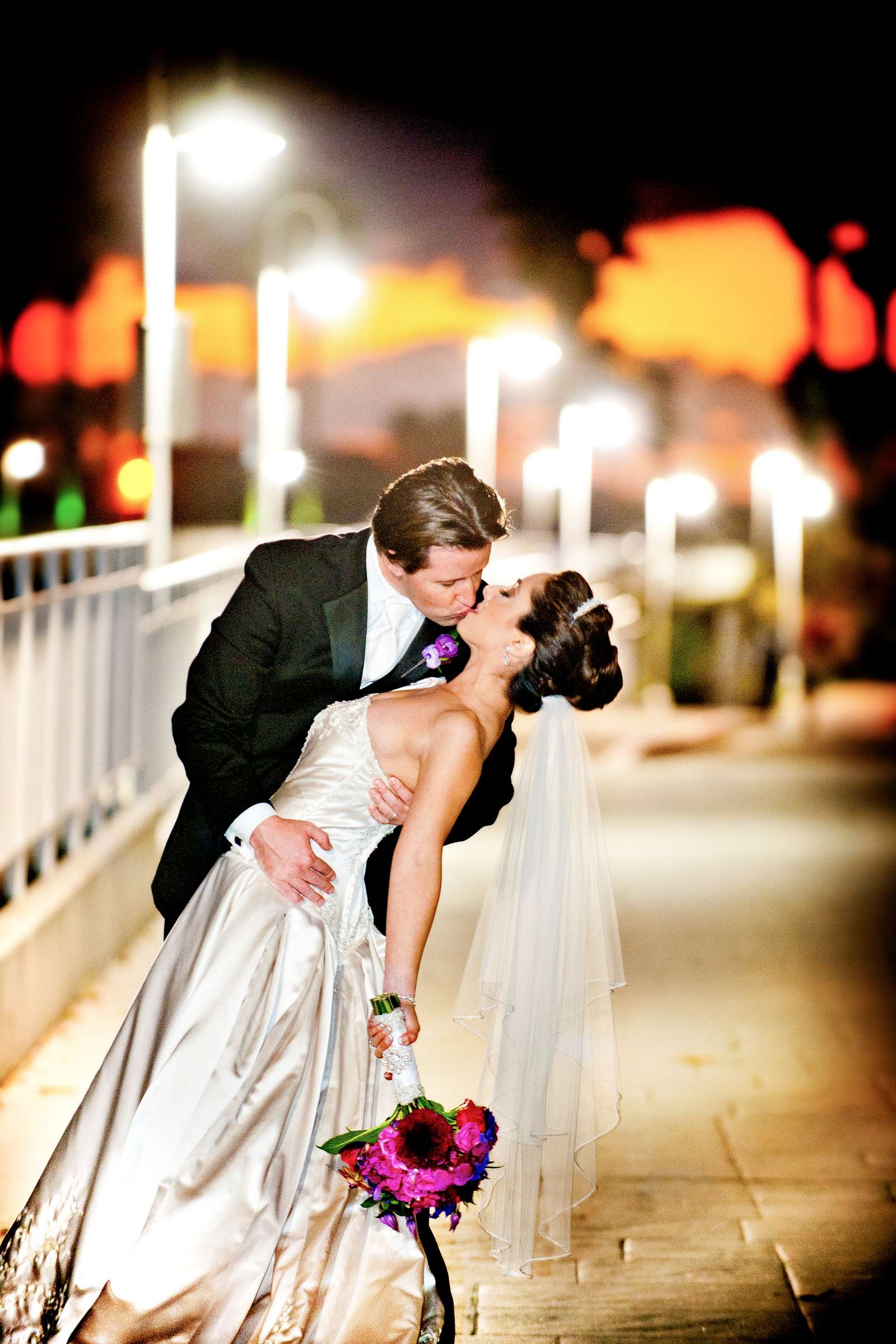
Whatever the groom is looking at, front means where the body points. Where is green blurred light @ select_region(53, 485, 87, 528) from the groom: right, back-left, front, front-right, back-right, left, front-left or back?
back-left

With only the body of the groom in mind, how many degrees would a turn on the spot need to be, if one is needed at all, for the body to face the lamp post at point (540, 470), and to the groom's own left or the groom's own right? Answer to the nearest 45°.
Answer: approximately 135° to the groom's own left

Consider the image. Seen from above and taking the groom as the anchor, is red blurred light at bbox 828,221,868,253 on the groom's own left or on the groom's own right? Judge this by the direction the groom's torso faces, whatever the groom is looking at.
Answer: on the groom's own left

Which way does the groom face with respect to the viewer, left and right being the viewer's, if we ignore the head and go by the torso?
facing the viewer and to the right of the viewer

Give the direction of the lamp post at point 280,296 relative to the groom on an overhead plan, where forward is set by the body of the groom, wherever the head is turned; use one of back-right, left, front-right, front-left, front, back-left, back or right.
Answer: back-left

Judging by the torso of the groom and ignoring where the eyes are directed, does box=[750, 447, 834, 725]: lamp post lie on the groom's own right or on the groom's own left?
on the groom's own left

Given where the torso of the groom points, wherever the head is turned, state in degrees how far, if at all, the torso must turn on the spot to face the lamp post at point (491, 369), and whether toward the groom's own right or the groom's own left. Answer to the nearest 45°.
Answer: approximately 135° to the groom's own left

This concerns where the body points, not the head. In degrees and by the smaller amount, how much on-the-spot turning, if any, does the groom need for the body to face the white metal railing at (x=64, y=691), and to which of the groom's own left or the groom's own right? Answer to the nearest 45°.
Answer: approximately 135° to the groom's own left

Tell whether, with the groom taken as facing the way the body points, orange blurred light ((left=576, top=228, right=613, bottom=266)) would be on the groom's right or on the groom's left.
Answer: on the groom's left
